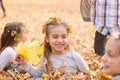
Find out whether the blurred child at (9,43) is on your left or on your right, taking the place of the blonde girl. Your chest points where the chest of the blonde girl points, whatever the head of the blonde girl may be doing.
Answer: on your right

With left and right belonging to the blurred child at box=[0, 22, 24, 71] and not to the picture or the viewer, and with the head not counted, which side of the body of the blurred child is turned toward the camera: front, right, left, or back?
right

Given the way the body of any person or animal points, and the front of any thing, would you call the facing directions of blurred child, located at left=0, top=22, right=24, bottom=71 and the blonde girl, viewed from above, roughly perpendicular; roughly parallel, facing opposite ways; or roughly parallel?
roughly perpendicular

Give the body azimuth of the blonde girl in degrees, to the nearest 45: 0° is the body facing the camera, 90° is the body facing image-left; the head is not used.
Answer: approximately 0°

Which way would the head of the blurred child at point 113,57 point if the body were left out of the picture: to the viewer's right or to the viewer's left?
to the viewer's left

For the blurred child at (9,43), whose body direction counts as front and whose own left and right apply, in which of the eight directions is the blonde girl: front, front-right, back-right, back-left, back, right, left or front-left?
front-right

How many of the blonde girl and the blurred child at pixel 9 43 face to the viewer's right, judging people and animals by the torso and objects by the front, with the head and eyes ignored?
1
